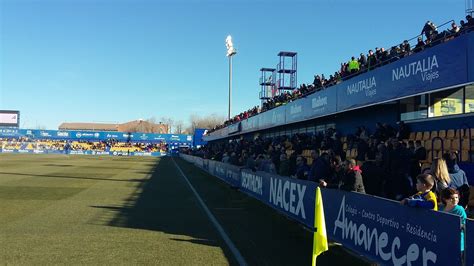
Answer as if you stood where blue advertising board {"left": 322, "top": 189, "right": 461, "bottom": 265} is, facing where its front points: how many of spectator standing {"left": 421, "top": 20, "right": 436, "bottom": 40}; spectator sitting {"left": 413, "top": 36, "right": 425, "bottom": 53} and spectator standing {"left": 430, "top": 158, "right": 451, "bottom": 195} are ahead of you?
0

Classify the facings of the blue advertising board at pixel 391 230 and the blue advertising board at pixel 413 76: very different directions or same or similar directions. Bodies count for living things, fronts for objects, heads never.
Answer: same or similar directions

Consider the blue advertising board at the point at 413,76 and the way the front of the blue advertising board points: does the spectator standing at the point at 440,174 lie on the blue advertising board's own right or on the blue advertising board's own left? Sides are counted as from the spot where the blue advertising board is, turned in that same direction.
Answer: on the blue advertising board's own left

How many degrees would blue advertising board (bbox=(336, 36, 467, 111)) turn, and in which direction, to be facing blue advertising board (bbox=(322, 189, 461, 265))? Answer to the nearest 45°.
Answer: approximately 45° to its left

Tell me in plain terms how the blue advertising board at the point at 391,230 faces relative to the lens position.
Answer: facing the viewer and to the left of the viewer

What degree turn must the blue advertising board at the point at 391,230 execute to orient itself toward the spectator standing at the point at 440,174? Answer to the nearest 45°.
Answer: approximately 180°

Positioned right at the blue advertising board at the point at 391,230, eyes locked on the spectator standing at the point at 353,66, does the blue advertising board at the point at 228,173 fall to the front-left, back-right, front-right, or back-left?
front-left

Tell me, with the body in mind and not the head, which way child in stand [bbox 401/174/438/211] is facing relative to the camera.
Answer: to the viewer's left

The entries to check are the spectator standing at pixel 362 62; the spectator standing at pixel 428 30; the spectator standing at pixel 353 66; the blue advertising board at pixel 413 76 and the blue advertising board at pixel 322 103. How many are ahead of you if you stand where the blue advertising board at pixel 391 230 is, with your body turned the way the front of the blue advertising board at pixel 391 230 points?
0

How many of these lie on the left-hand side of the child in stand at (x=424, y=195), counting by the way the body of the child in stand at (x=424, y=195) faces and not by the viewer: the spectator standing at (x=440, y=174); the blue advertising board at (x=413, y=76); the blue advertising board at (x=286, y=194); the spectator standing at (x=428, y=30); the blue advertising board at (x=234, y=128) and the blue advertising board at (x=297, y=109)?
0

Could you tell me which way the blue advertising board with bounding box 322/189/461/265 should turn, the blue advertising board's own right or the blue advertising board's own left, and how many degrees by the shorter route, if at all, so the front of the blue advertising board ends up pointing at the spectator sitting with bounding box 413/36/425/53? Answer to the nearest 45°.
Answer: approximately 135° to the blue advertising board's own right

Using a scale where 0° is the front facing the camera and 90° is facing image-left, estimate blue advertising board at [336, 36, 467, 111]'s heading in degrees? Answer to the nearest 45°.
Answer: approximately 45°

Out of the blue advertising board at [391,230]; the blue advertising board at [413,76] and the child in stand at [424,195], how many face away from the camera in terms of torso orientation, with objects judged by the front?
0

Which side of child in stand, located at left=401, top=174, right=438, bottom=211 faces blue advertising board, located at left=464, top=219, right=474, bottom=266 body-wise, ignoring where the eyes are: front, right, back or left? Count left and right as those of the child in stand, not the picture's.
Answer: left

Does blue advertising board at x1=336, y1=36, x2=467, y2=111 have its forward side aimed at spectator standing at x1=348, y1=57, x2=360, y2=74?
no

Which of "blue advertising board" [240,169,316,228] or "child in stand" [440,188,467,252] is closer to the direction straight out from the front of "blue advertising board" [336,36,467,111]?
the blue advertising board

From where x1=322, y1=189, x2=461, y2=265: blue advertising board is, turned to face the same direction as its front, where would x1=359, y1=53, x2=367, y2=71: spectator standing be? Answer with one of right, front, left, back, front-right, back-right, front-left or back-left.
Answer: back-right
